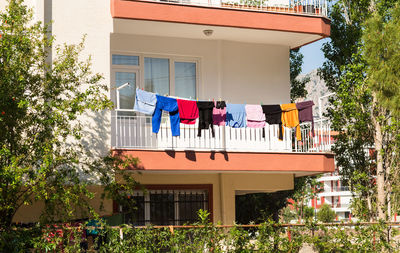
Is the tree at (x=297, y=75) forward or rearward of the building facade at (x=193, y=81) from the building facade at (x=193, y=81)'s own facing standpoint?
rearward

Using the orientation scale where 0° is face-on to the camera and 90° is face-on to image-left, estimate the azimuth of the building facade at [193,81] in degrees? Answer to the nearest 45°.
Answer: approximately 0°

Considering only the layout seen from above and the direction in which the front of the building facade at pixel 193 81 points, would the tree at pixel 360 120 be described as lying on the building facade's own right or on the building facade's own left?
on the building facade's own left
